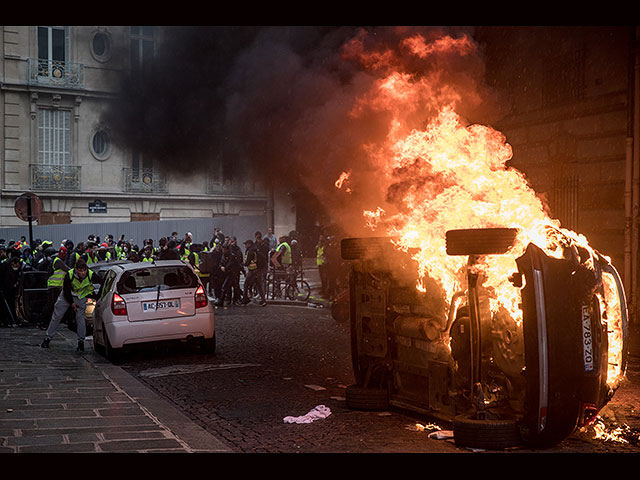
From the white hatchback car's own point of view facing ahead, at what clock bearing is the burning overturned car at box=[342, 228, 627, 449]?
The burning overturned car is roughly at 5 o'clock from the white hatchback car.

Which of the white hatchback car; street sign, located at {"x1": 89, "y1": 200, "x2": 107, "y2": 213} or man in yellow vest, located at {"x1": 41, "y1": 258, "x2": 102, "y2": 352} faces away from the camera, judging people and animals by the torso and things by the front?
the white hatchback car

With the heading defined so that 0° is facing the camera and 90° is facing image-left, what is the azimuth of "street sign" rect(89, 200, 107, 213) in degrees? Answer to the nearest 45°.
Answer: approximately 0°

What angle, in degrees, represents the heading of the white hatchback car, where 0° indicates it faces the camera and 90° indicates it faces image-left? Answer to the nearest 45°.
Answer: approximately 180°

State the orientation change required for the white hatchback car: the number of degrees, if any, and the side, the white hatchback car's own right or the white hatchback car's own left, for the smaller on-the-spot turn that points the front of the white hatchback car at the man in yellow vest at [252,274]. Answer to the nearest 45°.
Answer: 0° — it already faces them

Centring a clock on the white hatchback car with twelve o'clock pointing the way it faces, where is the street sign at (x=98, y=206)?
The street sign is roughly at 12 o'clock from the white hatchback car.
